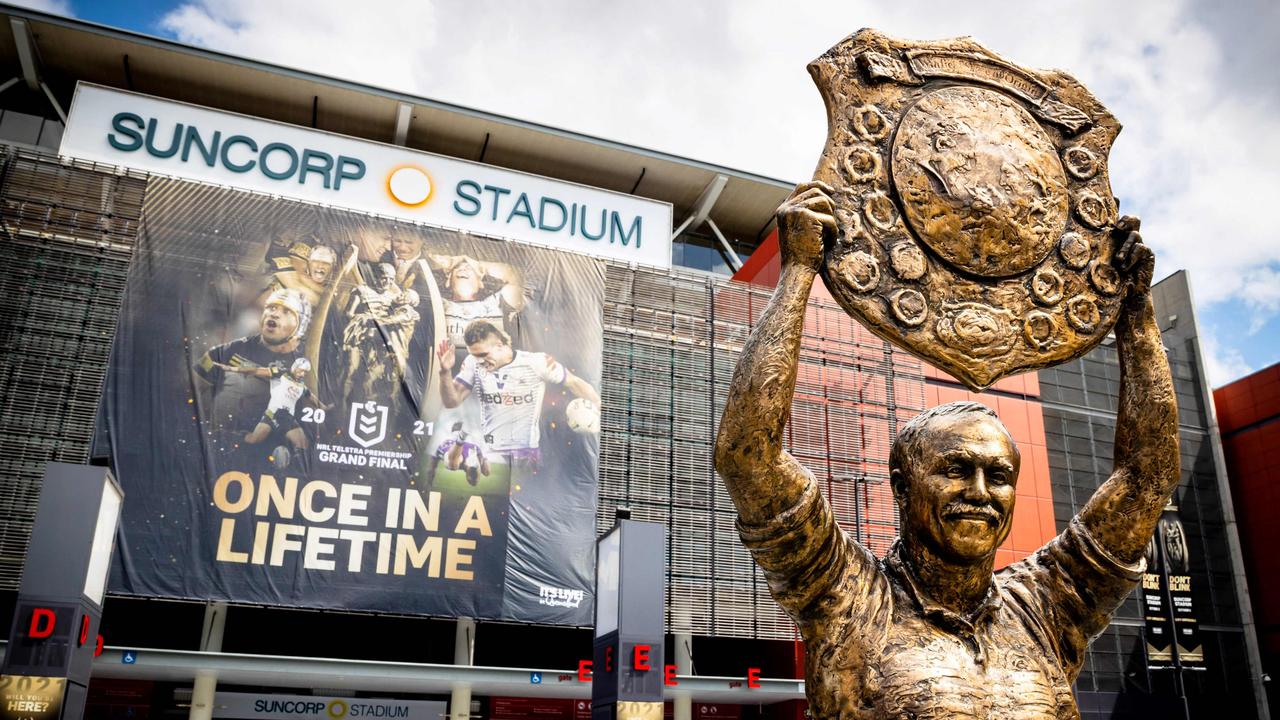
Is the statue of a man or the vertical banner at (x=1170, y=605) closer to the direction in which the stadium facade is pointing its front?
the statue of a man

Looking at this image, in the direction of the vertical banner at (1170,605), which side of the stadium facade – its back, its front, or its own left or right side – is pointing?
left

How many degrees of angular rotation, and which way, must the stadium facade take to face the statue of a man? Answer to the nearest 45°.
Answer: approximately 45° to its right

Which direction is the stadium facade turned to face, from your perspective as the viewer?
facing the viewer and to the right of the viewer

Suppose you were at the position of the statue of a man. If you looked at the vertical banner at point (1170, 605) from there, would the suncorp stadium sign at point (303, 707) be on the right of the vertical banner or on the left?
left
